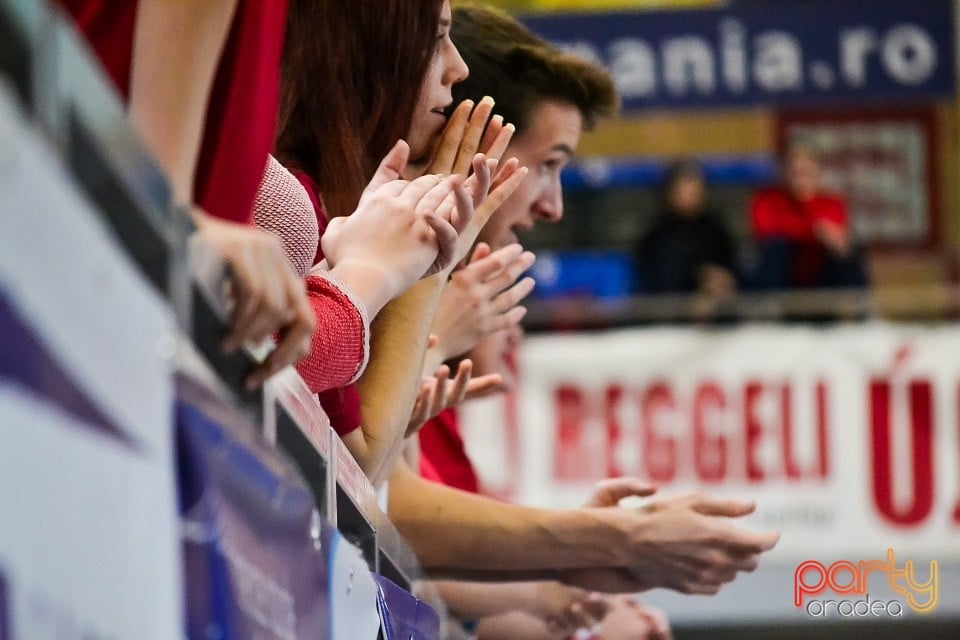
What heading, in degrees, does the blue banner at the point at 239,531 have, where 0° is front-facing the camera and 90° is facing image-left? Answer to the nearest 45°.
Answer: approximately 315°

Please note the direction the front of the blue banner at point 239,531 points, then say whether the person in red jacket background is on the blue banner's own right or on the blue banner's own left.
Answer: on the blue banner's own left

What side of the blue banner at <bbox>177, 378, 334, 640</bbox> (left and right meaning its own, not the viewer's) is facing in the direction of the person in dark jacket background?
left

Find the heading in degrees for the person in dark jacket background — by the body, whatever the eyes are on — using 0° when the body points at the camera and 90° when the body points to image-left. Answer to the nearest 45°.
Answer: approximately 0°

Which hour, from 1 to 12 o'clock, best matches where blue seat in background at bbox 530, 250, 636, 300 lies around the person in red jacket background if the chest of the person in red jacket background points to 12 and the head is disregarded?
The blue seat in background is roughly at 4 o'clock from the person in red jacket background.

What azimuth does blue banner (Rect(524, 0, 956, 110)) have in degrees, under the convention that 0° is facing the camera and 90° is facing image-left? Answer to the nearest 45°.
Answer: approximately 0°
